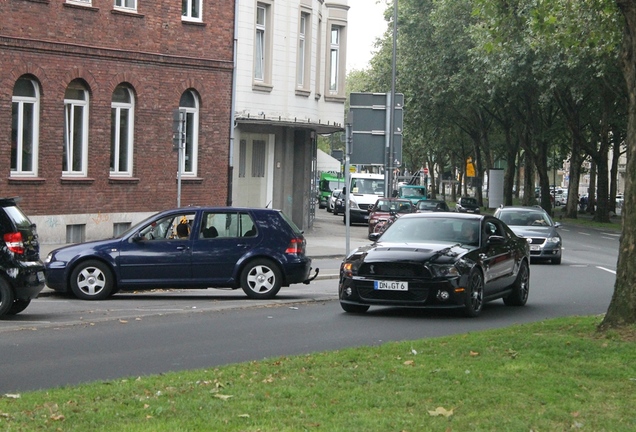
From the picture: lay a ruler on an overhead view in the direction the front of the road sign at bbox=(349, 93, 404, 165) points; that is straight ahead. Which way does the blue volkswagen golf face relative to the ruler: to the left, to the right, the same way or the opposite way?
to the left

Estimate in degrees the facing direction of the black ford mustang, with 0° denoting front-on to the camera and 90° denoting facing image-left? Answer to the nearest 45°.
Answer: approximately 45°

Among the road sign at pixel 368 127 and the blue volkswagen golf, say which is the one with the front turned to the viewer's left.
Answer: the blue volkswagen golf

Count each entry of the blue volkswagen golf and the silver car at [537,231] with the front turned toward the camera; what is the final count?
1

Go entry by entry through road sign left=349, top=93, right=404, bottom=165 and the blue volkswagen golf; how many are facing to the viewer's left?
1

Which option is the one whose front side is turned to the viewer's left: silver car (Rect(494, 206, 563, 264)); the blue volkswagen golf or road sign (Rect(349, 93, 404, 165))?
the blue volkswagen golf

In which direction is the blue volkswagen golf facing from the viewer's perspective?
to the viewer's left

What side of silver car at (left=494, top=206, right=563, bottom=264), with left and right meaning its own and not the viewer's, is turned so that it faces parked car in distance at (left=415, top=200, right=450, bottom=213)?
back

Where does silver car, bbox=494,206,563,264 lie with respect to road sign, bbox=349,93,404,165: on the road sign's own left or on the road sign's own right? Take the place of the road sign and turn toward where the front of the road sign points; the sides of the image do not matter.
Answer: on the road sign's own right

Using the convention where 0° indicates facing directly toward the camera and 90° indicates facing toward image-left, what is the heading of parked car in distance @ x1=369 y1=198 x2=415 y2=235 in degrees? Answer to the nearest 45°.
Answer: approximately 45°

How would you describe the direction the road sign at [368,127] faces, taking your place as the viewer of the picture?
facing away from the viewer
